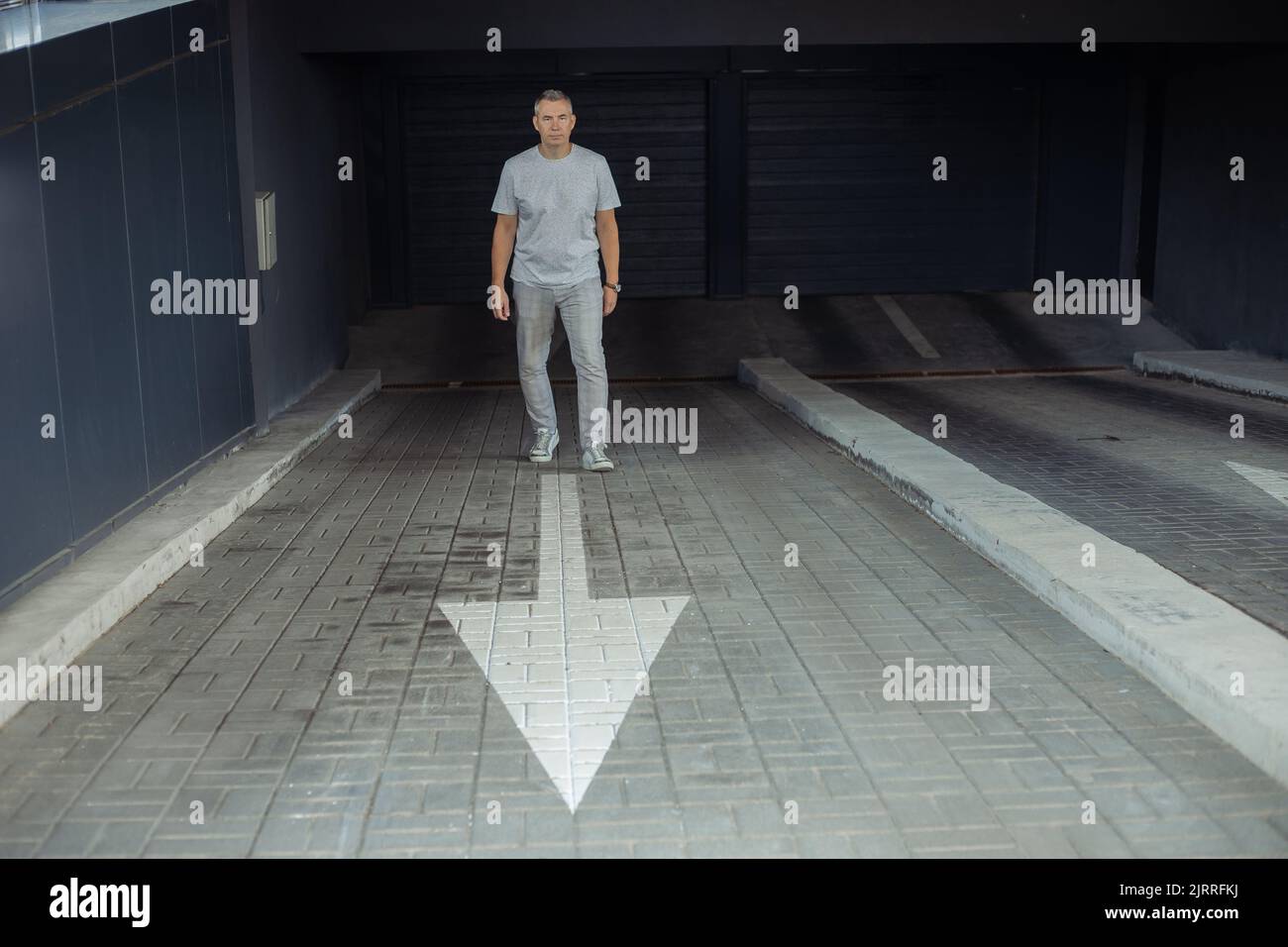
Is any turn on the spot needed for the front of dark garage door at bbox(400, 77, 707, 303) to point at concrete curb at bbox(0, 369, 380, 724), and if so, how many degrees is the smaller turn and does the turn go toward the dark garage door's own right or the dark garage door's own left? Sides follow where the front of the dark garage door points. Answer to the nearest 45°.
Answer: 0° — it already faces it

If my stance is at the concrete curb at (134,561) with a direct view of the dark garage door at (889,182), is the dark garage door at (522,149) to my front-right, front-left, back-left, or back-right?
front-left

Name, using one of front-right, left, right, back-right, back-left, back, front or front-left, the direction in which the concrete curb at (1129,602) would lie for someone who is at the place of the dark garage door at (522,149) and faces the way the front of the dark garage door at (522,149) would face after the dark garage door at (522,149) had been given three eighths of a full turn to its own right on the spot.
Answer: back-left

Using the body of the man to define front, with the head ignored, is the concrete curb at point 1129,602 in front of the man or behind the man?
in front

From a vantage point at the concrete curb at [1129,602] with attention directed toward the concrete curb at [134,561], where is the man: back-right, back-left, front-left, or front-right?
front-right

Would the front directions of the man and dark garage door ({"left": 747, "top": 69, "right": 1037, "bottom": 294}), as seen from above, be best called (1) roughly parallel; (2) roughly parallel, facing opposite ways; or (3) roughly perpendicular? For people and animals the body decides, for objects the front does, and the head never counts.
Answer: roughly parallel

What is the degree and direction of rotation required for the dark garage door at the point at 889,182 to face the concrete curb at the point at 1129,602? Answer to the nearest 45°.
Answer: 0° — it already faces it

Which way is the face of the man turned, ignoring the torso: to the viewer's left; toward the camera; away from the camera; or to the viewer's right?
toward the camera

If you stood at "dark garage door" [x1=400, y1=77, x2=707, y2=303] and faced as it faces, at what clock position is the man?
The man is roughly at 12 o'clock from the dark garage door.

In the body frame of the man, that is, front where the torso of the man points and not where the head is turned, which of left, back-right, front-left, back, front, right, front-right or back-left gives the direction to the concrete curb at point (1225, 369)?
back-left

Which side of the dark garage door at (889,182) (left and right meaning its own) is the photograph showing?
front

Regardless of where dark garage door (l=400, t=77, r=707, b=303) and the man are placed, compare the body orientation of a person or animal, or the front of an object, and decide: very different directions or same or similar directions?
same or similar directions

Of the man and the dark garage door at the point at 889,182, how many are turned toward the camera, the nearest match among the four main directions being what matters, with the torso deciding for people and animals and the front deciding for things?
2

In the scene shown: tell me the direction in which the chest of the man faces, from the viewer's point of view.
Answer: toward the camera

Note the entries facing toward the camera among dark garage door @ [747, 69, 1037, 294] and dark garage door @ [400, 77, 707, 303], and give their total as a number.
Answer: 2
